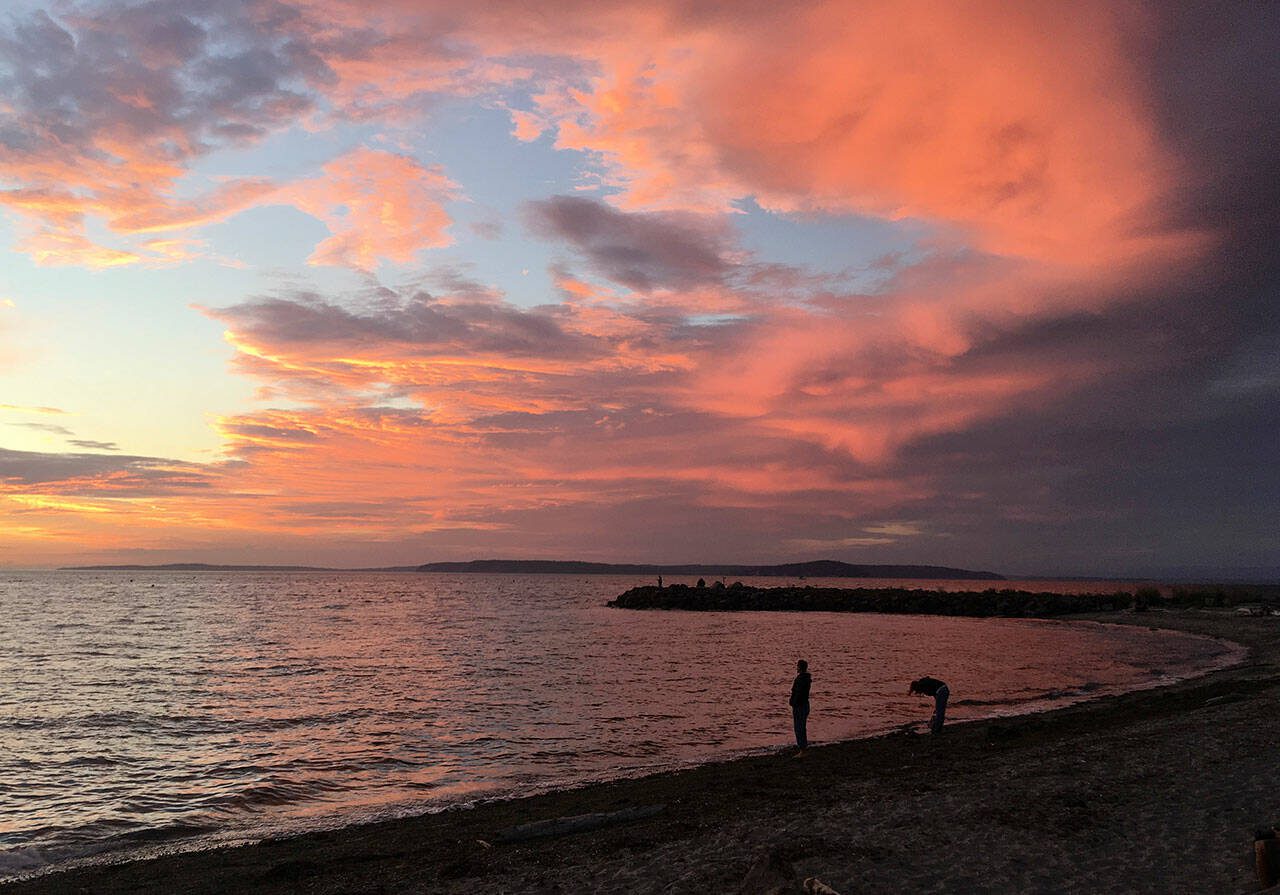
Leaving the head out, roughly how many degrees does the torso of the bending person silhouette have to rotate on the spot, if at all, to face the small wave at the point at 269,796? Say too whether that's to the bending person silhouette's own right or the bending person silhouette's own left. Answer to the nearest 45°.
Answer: approximately 45° to the bending person silhouette's own left

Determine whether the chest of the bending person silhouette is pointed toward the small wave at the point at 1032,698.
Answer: no

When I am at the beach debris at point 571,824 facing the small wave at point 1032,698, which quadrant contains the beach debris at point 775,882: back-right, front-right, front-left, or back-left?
back-right

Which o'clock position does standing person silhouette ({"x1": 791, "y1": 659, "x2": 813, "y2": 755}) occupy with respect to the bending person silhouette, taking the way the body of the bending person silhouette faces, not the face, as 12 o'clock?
The standing person silhouette is roughly at 11 o'clock from the bending person silhouette.

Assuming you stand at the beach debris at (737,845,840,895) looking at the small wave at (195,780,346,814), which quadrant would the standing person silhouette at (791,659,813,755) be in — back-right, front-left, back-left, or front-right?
front-right

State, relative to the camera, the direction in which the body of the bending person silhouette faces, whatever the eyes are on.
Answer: to the viewer's left

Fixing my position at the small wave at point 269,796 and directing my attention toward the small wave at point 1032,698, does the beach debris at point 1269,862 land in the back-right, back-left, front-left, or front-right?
front-right

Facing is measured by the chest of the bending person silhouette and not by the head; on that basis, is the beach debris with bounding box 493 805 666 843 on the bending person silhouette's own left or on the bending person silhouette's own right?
on the bending person silhouette's own left

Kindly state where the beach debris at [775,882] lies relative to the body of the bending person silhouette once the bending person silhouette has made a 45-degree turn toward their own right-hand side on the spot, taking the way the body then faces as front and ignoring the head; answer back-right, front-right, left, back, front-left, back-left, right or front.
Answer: back-left
